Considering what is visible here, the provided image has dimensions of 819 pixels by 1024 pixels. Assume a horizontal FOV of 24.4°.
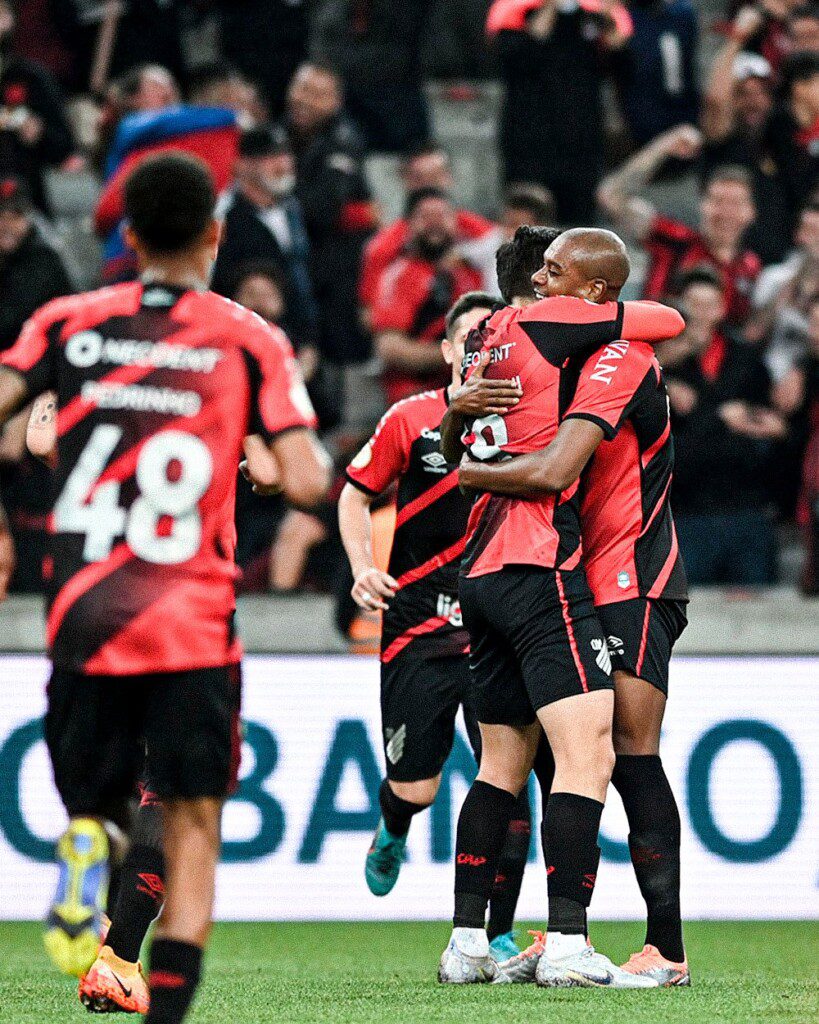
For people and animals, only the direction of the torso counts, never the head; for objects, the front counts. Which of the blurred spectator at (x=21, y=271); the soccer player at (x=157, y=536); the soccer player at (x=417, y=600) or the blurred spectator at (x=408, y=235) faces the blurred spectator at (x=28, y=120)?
the soccer player at (x=157, y=536)

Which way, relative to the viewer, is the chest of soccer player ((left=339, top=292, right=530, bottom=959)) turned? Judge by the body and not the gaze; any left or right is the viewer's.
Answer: facing the viewer and to the right of the viewer

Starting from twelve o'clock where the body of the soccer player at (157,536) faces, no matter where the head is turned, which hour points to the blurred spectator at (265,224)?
The blurred spectator is roughly at 12 o'clock from the soccer player.

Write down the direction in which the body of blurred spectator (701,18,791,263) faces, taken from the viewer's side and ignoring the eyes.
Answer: toward the camera

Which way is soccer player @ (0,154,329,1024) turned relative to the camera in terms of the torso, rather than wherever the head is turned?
away from the camera

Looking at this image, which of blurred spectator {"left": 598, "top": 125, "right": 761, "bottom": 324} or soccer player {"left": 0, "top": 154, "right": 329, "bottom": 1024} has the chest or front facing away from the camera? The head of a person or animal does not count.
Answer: the soccer player

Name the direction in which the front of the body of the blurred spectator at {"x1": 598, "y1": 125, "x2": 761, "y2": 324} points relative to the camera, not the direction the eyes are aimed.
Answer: toward the camera

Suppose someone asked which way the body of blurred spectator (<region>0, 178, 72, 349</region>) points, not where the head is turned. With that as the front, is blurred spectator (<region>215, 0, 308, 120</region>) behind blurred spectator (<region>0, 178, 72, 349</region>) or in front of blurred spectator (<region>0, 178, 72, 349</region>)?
behind

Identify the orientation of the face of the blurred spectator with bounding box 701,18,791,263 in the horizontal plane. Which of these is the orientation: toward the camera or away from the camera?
toward the camera

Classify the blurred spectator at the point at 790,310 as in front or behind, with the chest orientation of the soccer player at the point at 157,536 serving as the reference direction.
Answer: in front

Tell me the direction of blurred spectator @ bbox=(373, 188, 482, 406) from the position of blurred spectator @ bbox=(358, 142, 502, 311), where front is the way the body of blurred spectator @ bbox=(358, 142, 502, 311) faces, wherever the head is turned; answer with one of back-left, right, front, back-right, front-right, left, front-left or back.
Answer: front

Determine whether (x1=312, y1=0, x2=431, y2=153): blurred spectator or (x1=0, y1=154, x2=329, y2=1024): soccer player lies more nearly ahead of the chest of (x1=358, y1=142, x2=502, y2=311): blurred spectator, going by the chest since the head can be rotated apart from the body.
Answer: the soccer player

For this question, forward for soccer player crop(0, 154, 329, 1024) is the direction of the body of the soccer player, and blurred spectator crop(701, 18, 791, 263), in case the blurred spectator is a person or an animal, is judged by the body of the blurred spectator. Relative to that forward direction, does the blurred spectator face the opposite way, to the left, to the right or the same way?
the opposite way

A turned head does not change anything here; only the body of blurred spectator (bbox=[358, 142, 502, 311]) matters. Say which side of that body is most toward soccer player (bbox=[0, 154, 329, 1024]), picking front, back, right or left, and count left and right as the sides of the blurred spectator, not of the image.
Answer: front

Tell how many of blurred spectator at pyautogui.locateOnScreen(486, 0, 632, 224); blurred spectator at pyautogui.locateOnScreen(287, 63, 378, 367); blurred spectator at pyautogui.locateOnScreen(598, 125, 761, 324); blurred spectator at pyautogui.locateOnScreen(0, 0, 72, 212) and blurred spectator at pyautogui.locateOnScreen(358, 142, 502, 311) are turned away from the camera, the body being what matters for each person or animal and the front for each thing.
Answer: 0

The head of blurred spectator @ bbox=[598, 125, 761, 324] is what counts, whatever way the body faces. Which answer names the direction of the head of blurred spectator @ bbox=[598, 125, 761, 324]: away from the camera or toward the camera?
toward the camera

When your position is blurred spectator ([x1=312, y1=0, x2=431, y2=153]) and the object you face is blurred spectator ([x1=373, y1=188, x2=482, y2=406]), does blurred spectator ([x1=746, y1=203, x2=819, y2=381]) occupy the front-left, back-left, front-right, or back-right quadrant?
front-left

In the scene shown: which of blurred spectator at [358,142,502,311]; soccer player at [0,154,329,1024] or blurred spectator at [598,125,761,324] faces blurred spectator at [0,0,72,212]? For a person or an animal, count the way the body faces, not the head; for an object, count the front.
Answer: the soccer player

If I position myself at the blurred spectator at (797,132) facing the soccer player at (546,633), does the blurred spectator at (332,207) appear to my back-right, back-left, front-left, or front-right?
front-right

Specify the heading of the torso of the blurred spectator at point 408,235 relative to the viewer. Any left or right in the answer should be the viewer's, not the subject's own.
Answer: facing the viewer

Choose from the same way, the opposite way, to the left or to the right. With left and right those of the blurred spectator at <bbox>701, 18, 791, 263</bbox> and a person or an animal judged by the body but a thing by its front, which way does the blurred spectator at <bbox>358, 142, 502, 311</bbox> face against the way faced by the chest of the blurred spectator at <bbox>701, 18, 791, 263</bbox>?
the same way

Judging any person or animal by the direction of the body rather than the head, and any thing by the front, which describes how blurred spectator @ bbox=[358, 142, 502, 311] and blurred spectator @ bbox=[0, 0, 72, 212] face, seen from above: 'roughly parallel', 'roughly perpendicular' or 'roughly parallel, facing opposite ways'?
roughly parallel
